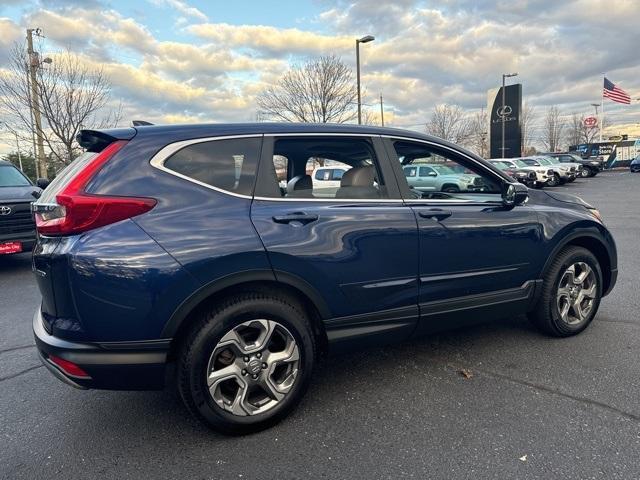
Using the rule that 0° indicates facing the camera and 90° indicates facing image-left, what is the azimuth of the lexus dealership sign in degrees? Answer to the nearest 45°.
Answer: approximately 0°

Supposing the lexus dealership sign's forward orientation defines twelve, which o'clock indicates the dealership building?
The dealership building is roughly at 8 o'clock from the lexus dealership sign.

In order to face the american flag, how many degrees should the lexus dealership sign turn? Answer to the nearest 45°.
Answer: approximately 90° to its left

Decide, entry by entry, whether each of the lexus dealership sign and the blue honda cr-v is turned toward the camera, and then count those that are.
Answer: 1

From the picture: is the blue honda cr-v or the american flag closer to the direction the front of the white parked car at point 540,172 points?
the blue honda cr-v

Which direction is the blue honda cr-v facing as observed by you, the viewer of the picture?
facing away from the viewer and to the right of the viewer
